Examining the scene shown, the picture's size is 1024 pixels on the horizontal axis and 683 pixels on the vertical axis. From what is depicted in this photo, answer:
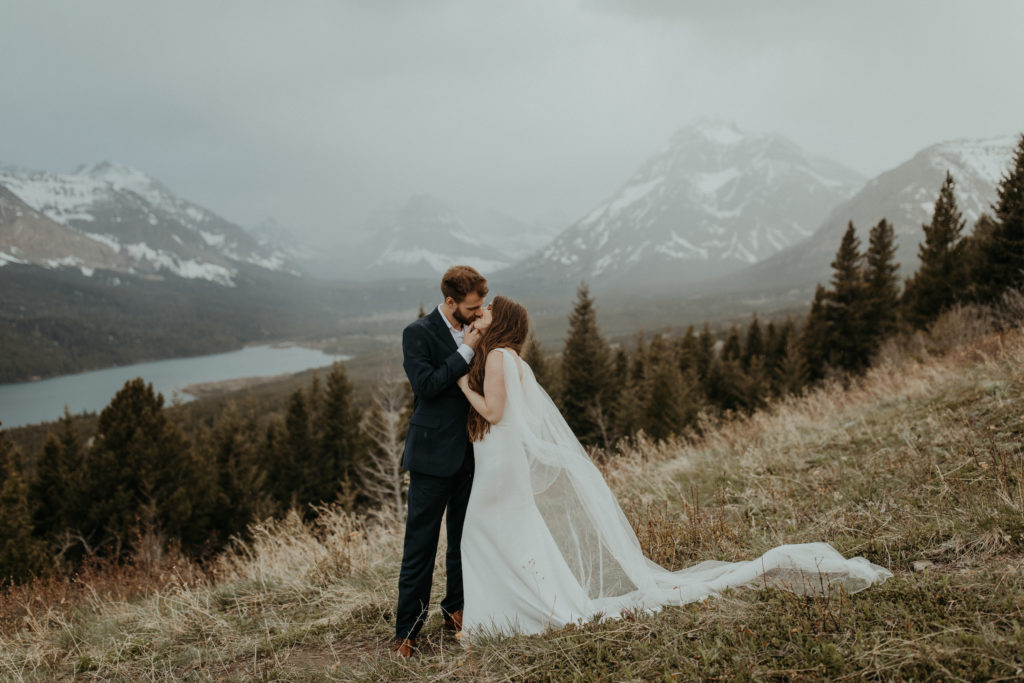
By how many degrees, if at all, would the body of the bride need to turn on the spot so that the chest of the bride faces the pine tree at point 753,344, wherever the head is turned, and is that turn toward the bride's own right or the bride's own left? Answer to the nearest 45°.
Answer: approximately 90° to the bride's own right

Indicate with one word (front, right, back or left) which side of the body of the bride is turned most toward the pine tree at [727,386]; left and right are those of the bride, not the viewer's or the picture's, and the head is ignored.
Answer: right

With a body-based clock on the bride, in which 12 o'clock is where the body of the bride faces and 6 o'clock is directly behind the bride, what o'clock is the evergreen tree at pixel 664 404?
The evergreen tree is roughly at 3 o'clock from the bride.

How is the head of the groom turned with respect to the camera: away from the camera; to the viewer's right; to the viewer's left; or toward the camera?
to the viewer's right

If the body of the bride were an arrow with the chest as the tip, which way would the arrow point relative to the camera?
to the viewer's left

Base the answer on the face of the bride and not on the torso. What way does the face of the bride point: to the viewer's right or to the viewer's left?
to the viewer's left

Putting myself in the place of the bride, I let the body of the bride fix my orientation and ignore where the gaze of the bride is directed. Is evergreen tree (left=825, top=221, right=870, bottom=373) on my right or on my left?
on my right
